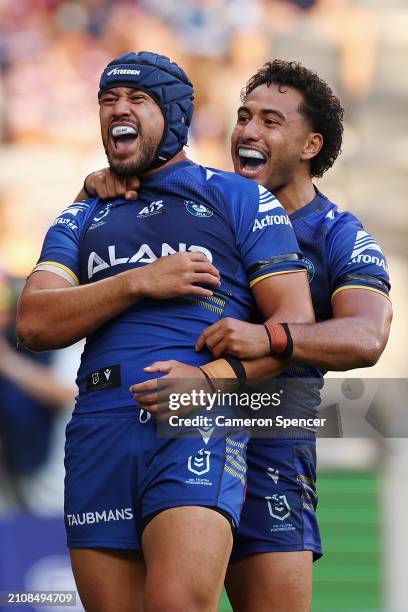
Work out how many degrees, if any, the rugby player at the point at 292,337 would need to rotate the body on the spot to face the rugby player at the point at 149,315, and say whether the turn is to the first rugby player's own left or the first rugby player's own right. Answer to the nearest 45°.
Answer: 0° — they already face them

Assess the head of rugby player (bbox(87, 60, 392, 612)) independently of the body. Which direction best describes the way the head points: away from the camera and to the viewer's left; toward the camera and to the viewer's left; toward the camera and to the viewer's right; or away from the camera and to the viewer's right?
toward the camera and to the viewer's left

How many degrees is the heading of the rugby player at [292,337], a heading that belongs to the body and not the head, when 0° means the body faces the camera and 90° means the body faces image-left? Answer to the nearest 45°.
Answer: approximately 45°
